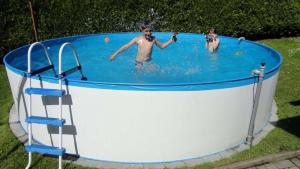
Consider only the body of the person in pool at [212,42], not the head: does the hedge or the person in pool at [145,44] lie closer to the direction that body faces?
the person in pool

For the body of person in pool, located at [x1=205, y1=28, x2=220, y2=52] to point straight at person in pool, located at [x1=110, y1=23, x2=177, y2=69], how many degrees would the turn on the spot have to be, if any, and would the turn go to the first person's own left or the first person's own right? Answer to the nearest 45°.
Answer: approximately 45° to the first person's own right

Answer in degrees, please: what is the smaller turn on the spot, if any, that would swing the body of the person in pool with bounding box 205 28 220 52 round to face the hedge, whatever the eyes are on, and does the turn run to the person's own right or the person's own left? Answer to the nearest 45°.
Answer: approximately 135° to the person's own right

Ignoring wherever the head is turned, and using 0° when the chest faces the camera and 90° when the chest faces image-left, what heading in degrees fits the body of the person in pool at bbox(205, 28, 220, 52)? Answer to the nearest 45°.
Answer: approximately 0°
